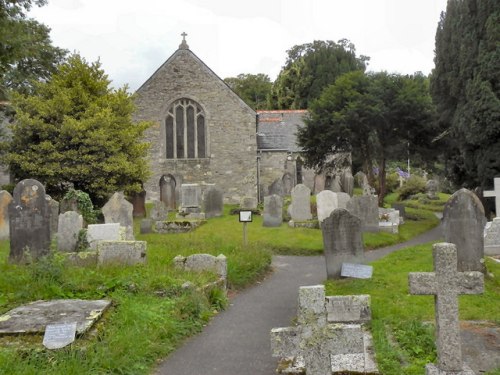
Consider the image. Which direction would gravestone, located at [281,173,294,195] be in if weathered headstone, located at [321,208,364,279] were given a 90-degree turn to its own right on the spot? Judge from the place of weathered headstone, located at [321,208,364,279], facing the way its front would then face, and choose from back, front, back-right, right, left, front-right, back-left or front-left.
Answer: right

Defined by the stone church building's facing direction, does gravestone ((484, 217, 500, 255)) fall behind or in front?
in front

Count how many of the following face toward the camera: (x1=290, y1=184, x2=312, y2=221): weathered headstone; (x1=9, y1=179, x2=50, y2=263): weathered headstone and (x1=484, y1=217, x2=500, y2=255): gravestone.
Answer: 3

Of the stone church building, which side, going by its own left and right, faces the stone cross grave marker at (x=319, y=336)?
front

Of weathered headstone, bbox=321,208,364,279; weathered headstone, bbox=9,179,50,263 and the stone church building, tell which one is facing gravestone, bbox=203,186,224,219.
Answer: the stone church building

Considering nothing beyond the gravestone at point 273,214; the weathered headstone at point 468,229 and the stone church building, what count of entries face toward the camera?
3

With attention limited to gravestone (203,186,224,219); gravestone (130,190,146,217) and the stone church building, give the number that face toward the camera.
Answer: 3

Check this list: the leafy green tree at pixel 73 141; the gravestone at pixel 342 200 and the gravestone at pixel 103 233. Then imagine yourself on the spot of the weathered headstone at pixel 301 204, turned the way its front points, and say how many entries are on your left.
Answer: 1

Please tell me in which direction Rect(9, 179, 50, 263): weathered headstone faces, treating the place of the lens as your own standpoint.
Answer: facing the viewer
